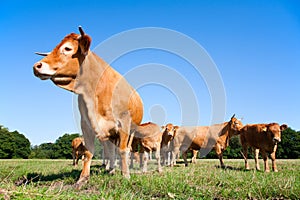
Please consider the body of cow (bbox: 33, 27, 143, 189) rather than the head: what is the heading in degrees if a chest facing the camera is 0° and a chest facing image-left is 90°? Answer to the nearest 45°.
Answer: approximately 45°

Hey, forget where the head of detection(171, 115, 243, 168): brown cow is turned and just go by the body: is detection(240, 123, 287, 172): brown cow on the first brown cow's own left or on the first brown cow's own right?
on the first brown cow's own right

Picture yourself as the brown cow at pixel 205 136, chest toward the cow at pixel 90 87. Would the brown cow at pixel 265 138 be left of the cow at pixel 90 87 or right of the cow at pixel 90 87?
left

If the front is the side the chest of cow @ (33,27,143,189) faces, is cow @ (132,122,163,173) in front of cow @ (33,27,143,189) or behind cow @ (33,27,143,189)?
behind

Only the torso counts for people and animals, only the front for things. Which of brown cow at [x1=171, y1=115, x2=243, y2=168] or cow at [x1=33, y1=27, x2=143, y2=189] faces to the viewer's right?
the brown cow

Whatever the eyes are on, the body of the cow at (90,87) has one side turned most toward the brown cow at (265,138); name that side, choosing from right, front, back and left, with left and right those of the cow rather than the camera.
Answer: back

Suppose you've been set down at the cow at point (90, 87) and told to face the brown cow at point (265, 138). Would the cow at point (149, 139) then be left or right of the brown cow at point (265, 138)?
left

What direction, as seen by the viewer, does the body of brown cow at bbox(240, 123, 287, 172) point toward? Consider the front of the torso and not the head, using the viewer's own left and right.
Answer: facing the viewer and to the right of the viewer

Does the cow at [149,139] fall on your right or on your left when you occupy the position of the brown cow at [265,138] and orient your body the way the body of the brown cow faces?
on your right

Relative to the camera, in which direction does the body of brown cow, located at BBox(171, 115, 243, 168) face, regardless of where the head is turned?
to the viewer's right

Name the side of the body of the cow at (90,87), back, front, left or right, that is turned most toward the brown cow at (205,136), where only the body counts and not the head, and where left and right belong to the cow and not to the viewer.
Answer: back

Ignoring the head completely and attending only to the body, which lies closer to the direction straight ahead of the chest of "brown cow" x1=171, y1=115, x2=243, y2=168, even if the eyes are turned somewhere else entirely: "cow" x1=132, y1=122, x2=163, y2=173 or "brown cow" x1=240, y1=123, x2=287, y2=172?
the brown cow
